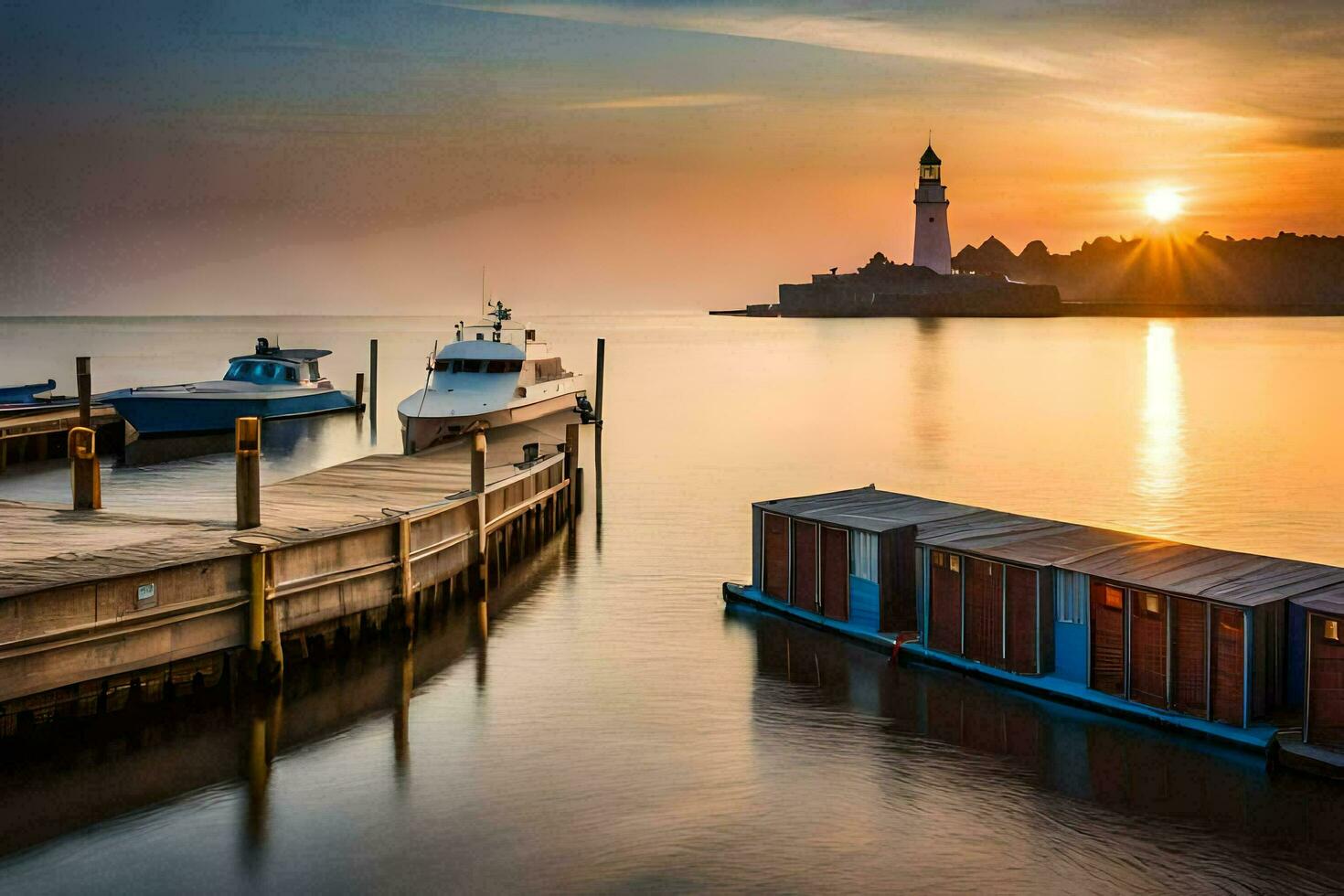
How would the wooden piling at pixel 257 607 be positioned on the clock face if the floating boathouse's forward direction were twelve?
The wooden piling is roughly at 1 o'clock from the floating boathouse.

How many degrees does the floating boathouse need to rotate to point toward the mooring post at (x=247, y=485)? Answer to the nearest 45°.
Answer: approximately 45° to its right

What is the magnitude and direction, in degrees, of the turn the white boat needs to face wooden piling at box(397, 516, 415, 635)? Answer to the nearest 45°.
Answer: approximately 45° to its left

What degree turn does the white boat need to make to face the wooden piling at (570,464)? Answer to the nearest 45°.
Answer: approximately 45° to its left

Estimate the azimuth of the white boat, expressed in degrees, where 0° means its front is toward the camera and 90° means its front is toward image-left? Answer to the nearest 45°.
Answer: approximately 45°

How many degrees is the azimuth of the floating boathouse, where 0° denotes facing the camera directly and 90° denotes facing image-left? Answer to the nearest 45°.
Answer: approximately 45°

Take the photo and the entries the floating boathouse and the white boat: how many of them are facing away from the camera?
0

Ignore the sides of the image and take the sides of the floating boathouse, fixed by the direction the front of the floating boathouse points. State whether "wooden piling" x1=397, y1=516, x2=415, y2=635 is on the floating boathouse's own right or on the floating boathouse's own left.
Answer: on the floating boathouse's own right

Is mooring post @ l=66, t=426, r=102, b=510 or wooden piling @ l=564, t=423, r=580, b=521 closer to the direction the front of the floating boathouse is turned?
the mooring post
